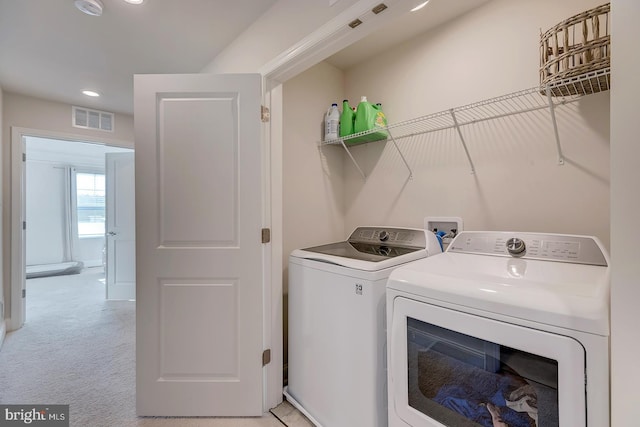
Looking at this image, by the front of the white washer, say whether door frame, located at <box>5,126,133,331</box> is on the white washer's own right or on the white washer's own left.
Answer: on the white washer's own right

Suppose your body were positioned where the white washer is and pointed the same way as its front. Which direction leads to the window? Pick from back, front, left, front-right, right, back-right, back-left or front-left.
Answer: right

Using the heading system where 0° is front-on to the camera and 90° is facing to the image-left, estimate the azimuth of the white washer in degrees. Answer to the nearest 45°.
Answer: approximately 45°

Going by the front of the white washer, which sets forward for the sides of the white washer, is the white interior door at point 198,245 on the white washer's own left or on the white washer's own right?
on the white washer's own right

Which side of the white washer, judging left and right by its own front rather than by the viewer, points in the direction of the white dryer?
left

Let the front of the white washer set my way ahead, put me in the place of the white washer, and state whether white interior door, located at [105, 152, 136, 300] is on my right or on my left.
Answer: on my right
